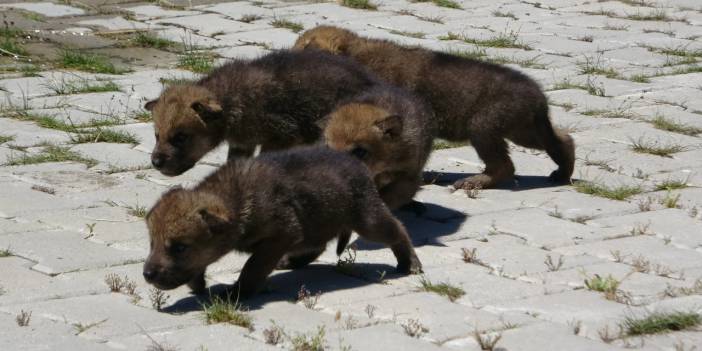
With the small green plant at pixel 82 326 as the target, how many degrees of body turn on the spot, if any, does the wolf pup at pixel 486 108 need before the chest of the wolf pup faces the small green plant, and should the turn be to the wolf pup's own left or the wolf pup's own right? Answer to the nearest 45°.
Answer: approximately 45° to the wolf pup's own left

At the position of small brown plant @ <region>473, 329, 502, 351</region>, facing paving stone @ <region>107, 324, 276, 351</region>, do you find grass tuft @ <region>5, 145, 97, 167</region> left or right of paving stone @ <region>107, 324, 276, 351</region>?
right

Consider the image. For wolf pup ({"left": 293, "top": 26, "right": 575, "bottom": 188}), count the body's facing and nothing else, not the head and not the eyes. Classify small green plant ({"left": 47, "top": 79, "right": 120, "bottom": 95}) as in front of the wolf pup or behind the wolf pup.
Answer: in front

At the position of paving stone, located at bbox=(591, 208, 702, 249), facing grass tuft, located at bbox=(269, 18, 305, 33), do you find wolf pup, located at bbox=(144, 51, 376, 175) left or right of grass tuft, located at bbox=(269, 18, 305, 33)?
left

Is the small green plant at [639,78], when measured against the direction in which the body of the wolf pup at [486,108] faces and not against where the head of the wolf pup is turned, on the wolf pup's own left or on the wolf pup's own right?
on the wolf pup's own right

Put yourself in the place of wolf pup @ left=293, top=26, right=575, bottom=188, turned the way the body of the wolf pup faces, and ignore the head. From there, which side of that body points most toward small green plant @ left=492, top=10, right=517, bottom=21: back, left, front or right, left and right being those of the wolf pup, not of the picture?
right

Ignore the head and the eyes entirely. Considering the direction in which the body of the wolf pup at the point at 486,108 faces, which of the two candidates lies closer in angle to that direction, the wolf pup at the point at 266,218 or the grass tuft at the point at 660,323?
the wolf pup

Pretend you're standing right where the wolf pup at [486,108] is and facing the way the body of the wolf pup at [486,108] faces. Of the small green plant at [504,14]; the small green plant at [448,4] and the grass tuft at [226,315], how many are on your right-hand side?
2

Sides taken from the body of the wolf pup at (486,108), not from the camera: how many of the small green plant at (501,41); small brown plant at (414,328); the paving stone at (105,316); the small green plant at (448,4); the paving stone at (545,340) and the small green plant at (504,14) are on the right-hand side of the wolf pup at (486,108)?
3

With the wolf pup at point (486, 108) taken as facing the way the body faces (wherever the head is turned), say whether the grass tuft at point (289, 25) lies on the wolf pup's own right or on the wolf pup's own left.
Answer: on the wolf pup's own right

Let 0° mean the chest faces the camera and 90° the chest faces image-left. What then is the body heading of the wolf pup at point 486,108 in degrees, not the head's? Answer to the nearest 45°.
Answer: approximately 90°

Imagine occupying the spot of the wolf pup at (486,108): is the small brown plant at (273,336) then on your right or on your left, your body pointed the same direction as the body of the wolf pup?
on your left

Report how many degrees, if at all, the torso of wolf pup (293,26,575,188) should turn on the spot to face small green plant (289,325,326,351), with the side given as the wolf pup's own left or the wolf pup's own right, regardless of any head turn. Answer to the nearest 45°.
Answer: approximately 90° to the wolf pup's own left

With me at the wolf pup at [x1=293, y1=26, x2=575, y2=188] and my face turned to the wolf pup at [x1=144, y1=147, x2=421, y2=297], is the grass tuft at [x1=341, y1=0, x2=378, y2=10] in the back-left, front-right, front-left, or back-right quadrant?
back-right

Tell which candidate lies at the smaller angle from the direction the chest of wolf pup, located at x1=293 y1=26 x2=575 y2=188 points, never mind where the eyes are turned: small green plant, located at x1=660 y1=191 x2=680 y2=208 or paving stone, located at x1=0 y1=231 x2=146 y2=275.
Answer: the paving stone
